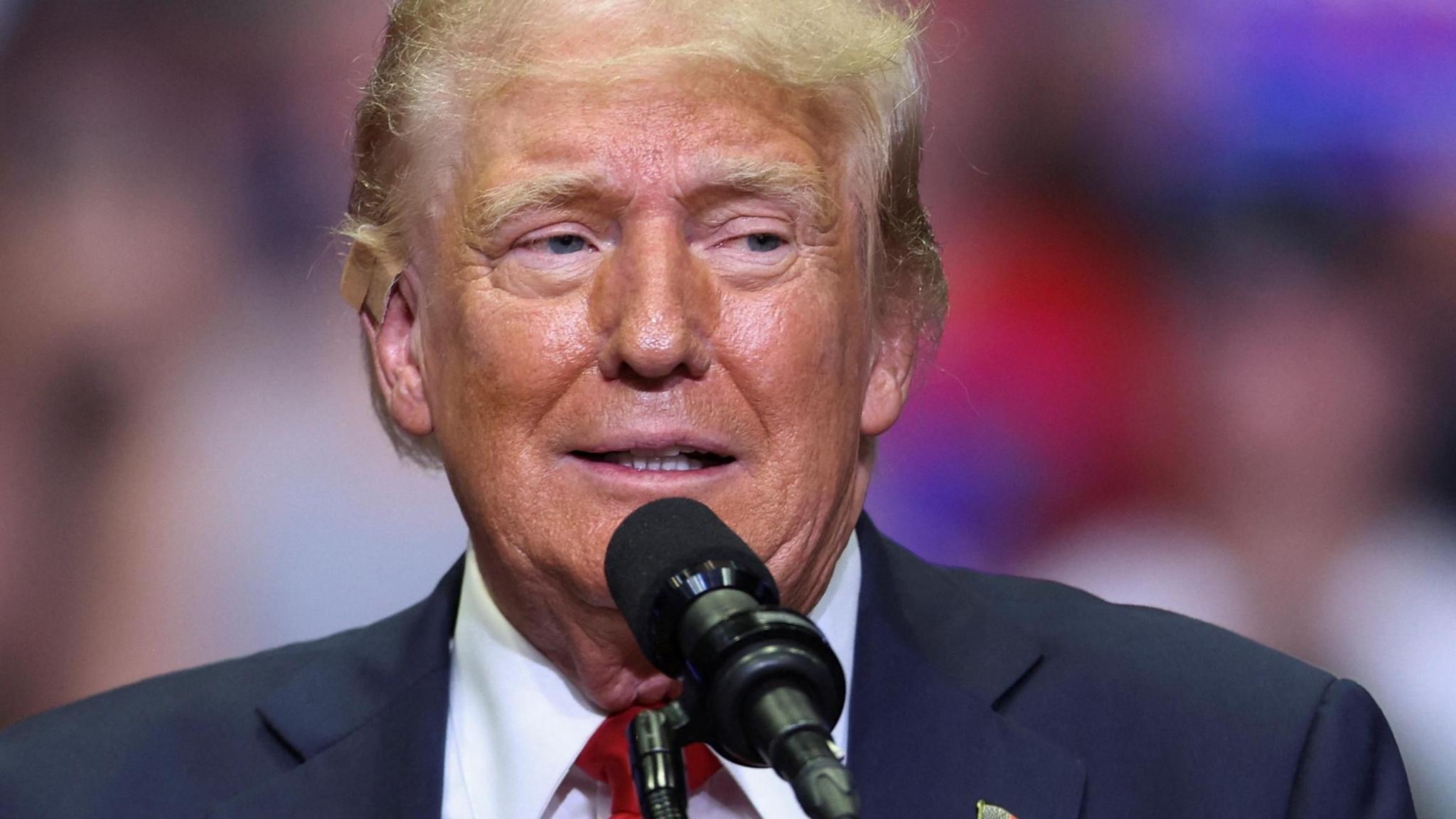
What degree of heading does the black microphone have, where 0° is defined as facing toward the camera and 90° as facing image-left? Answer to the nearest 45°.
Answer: approximately 135°
